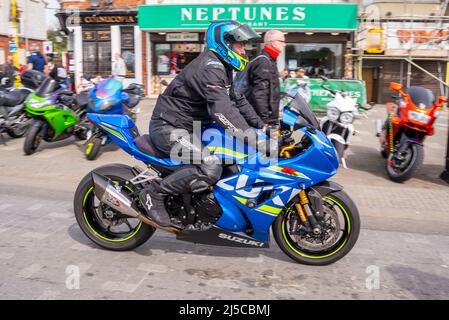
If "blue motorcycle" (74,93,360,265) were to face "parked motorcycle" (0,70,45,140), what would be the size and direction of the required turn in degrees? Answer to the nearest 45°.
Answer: approximately 135° to its left

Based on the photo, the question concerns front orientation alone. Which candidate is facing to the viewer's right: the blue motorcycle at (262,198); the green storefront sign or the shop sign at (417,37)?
the blue motorcycle

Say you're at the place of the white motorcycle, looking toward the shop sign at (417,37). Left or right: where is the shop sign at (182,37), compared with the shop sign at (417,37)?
left

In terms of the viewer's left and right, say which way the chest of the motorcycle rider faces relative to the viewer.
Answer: facing to the right of the viewer

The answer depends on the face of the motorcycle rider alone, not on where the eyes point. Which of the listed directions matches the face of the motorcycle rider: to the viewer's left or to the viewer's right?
to the viewer's right

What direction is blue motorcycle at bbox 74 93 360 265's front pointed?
to the viewer's right

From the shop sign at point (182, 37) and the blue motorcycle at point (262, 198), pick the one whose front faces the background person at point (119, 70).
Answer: the shop sign
